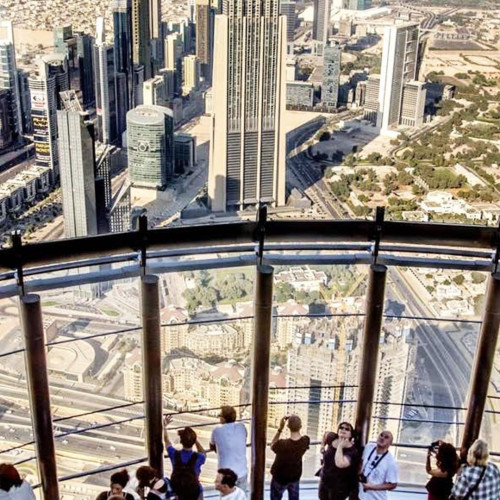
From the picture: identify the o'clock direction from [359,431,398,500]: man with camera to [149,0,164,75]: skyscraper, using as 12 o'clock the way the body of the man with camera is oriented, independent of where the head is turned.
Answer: The skyscraper is roughly at 4 o'clock from the man with camera.

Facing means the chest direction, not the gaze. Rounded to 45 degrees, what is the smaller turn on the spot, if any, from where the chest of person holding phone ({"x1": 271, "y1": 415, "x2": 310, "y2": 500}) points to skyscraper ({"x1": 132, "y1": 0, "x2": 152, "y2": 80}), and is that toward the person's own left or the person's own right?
0° — they already face it

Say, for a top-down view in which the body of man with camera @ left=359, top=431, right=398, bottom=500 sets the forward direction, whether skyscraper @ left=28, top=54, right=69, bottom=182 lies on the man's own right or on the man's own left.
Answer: on the man's own right

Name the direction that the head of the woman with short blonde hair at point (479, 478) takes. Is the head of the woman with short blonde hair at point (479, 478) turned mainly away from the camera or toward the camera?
away from the camera

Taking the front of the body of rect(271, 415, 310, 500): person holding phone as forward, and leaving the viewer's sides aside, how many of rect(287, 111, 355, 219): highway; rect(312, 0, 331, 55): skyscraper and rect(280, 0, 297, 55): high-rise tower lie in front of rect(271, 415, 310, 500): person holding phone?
3

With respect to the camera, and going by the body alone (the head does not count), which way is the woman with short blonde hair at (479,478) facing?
away from the camera

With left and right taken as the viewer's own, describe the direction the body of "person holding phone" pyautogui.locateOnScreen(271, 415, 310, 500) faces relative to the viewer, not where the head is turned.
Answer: facing away from the viewer

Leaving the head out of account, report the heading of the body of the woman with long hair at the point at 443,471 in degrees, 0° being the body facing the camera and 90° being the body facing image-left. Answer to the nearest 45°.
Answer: approximately 135°
